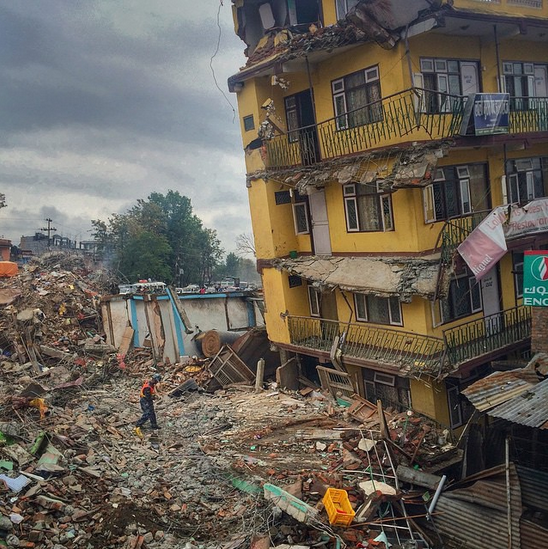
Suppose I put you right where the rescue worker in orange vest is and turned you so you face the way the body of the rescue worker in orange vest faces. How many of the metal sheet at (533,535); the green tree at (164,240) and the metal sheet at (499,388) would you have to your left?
1

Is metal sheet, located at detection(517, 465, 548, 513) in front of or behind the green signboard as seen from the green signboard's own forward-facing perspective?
in front

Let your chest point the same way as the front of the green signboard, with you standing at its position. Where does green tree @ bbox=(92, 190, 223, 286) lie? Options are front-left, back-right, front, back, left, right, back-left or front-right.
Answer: back-right

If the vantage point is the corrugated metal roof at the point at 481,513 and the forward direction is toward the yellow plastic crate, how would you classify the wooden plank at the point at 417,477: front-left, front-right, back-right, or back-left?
front-right

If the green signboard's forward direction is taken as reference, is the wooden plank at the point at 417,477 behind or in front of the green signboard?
in front

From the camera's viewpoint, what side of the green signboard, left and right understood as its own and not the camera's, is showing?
front

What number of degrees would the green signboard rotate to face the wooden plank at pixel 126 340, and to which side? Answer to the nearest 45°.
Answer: approximately 90° to its right

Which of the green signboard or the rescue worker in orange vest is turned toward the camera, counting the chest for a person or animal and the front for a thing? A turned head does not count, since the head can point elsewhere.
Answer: the green signboard

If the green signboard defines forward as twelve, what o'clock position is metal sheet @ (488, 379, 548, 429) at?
The metal sheet is roughly at 12 o'clock from the green signboard.
